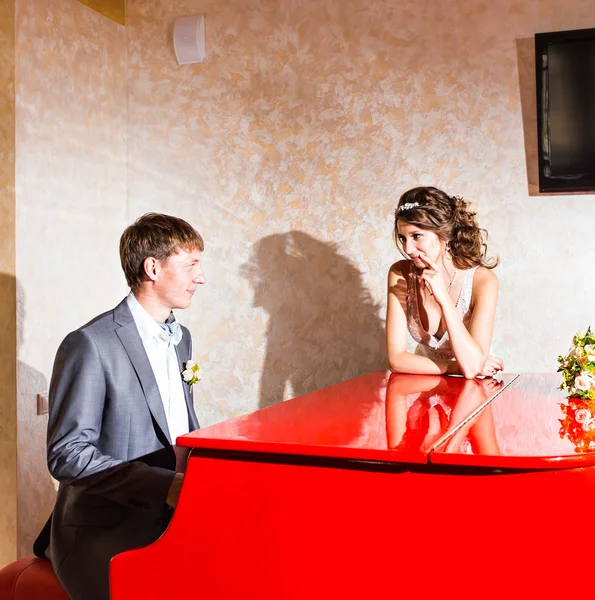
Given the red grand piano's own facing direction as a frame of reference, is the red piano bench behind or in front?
in front

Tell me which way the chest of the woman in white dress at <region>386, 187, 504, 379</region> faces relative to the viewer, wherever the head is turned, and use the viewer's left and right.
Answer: facing the viewer and to the left of the viewer

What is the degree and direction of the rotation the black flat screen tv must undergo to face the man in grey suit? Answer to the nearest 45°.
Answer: approximately 45° to its right

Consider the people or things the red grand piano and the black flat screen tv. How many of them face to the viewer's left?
1

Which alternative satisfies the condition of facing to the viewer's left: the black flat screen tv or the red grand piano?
the red grand piano

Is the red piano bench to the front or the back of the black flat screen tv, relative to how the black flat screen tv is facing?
to the front

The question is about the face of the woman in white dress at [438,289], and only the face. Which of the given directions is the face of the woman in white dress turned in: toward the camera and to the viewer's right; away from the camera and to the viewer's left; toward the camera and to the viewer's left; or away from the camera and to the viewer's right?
toward the camera and to the viewer's left

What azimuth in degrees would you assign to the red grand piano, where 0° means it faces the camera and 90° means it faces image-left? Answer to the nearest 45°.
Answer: approximately 90°

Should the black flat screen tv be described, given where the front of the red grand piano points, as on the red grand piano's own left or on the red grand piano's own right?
on the red grand piano's own right

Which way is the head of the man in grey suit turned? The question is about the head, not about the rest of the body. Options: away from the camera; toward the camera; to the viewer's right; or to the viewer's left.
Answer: to the viewer's right

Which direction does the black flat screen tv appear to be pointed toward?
toward the camera

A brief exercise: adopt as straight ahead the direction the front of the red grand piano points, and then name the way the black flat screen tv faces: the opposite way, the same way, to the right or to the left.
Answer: to the left
